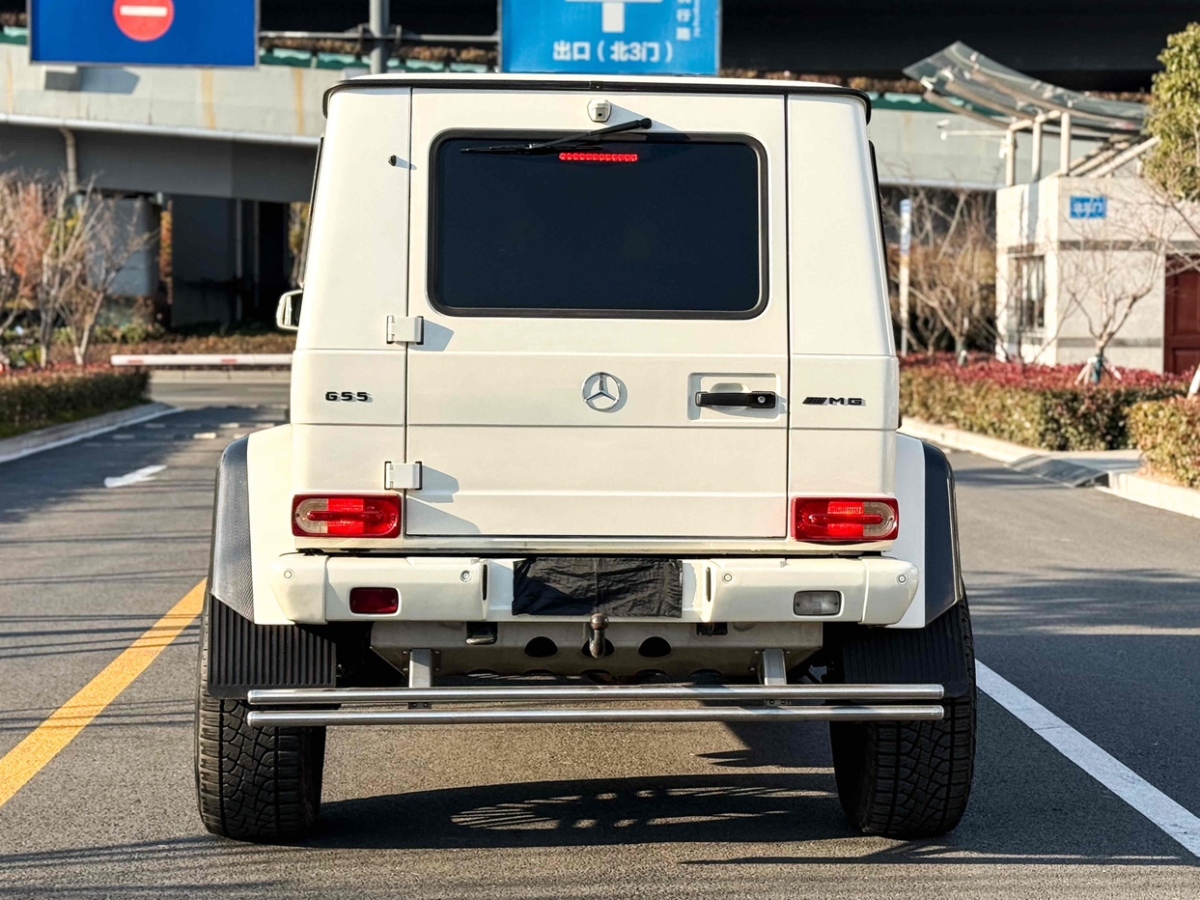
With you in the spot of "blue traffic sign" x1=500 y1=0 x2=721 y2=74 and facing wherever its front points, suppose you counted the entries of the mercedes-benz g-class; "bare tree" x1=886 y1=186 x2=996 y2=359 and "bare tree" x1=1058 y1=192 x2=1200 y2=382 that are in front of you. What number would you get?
1

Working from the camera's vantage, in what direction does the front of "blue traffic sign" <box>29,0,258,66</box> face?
facing the viewer

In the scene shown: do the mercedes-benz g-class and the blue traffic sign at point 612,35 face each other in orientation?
yes

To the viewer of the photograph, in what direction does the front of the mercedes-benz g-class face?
facing away from the viewer

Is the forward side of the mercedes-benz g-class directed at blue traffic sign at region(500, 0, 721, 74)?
yes

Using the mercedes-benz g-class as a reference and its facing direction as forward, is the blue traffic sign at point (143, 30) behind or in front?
in front

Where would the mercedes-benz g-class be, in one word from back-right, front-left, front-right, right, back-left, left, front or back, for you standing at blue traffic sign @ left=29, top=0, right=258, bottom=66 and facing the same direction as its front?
front

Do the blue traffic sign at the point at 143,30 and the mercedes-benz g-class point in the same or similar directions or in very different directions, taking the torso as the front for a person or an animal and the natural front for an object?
very different directions

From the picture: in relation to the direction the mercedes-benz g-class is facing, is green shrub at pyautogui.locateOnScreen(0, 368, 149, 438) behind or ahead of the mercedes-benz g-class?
ahead

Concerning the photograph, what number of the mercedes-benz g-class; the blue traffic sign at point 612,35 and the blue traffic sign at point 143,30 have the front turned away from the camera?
1

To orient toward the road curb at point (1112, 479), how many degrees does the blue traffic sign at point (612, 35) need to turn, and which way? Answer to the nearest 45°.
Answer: approximately 45° to its left

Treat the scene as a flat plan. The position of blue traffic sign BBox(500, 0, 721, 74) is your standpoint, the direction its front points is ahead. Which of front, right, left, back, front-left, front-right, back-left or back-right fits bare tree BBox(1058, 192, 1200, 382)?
back-left

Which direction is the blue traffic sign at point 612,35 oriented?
toward the camera

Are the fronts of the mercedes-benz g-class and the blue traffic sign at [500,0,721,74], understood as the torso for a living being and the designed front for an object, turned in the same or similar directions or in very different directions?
very different directions
